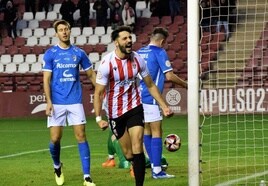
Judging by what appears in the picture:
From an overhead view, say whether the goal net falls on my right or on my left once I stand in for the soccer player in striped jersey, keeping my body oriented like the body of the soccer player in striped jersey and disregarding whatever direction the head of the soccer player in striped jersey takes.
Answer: on my left

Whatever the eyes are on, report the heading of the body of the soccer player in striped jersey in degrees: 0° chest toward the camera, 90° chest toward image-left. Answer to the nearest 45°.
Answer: approximately 315°
